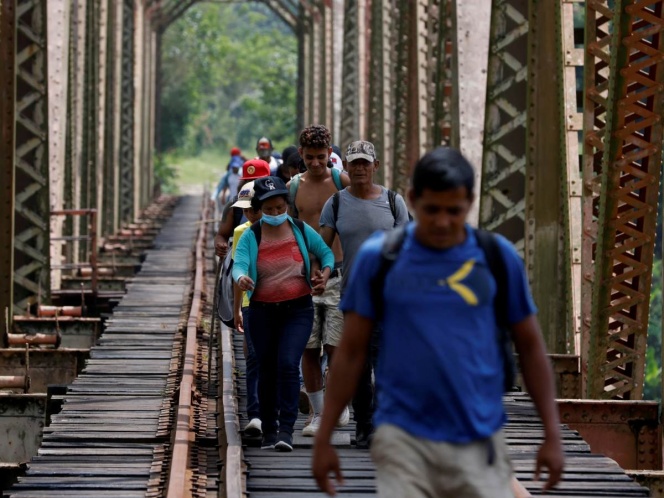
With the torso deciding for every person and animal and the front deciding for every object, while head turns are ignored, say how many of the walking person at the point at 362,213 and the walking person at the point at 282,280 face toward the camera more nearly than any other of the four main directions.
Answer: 2

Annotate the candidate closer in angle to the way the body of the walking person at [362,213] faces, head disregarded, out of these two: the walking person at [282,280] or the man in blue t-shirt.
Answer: the man in blue t-shirt

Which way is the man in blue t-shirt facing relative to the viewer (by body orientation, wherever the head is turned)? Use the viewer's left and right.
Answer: facing the viewer

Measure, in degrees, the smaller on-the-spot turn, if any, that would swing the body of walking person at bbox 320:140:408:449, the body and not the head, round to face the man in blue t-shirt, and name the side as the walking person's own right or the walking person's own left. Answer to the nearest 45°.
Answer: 0° — they already face them

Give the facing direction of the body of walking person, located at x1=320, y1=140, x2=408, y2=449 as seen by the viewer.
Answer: toward the camera

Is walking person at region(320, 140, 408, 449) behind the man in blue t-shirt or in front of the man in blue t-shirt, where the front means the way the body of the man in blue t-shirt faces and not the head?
behind

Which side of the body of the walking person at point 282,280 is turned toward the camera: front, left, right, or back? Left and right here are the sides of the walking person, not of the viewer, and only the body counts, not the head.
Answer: front

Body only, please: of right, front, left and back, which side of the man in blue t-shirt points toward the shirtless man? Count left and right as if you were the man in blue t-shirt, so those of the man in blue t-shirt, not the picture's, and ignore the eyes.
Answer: back
